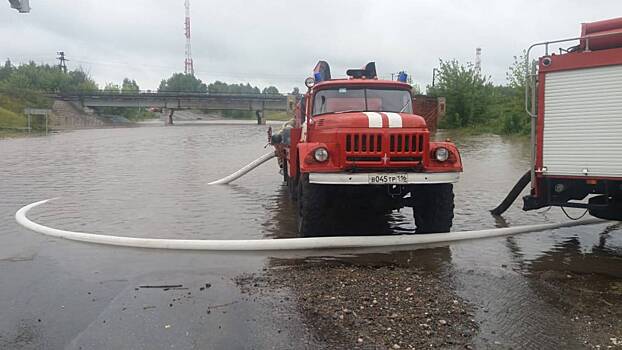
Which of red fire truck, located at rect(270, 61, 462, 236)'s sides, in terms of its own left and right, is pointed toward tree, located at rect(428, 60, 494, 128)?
back

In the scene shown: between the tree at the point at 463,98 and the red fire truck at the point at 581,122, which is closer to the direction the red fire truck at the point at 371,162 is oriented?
the red fire truck

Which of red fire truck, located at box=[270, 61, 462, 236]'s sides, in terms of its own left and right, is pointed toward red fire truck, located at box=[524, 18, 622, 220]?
left

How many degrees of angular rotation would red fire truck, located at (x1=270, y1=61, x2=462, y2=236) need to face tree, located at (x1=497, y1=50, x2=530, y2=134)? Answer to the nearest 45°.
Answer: approximately 180°

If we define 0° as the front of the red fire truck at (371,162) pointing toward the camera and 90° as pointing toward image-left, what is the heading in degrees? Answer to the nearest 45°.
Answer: approximately 0°
